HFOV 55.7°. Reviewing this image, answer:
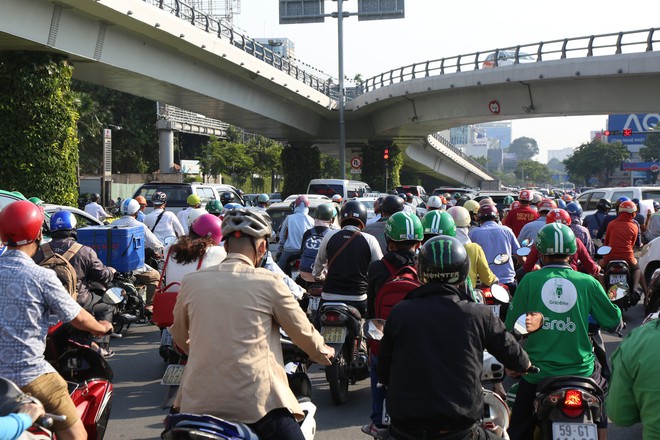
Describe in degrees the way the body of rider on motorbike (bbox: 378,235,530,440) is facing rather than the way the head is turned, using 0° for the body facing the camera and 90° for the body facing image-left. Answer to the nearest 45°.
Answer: approximately 180°

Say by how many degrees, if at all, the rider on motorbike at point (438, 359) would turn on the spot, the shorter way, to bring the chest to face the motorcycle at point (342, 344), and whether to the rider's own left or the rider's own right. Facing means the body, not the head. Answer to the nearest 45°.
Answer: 0° — they already face it

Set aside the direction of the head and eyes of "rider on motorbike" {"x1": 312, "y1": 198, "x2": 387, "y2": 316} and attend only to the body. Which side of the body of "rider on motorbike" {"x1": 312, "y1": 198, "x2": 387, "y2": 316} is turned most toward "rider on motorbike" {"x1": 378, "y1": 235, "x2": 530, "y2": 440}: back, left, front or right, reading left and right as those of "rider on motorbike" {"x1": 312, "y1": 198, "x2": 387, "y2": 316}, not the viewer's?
back

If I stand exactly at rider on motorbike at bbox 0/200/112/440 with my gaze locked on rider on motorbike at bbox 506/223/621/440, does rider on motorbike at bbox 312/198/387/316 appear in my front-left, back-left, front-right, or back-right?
front-left

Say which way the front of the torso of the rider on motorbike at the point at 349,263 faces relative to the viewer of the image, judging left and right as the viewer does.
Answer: facing away from the viewer

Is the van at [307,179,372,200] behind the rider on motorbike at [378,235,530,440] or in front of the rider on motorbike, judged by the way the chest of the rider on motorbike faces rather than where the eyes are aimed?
in front

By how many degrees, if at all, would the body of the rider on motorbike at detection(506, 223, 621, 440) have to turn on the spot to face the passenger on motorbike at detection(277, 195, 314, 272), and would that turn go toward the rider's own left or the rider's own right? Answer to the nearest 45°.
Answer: approximately 45° to the rider's own left

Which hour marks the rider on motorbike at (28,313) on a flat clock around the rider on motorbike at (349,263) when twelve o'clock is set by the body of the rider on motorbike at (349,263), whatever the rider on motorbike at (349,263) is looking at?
the rider on motorbike at (28,313) is roughly at 7 o'clock from the rider on motorbike at (349,263).

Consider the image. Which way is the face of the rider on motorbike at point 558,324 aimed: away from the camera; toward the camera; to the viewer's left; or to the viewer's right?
away from the camera

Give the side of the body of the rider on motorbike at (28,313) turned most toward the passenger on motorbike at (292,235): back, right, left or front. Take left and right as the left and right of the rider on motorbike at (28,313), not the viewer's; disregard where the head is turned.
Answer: front

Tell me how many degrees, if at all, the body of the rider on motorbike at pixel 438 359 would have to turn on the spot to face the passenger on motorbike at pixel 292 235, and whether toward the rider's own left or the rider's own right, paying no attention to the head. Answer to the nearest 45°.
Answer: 0° — they already face them

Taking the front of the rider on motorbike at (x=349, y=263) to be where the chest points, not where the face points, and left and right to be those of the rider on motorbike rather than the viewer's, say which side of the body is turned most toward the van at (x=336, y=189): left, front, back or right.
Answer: front

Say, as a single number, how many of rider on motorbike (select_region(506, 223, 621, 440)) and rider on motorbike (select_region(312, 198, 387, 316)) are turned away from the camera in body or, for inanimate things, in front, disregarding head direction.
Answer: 2

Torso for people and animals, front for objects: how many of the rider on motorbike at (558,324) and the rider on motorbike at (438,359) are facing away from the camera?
2

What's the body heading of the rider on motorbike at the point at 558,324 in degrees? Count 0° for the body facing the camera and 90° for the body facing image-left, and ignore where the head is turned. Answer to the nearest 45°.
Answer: approximately 180°

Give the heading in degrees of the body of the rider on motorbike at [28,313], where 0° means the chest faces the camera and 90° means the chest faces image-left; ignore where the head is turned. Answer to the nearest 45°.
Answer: approximately 225°
